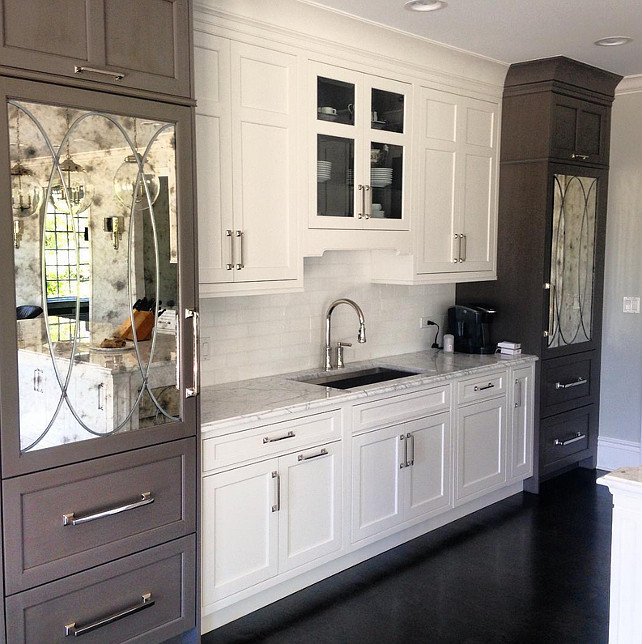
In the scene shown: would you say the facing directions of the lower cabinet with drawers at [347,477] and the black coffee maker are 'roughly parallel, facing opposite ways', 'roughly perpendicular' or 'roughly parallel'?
roughly parallel

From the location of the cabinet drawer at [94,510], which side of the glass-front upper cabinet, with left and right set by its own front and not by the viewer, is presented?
right

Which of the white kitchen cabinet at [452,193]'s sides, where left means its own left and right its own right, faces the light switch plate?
left

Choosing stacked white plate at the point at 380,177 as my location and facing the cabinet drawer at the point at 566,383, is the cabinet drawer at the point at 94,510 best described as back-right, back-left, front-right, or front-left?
back-right

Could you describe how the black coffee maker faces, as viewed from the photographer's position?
facing the viewer and to the right of the viewer

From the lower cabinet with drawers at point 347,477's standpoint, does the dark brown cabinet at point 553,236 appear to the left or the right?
on its left

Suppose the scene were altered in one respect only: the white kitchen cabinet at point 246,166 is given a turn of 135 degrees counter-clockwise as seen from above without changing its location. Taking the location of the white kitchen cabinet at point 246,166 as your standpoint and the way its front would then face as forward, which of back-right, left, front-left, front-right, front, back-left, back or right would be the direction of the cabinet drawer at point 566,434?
front-right

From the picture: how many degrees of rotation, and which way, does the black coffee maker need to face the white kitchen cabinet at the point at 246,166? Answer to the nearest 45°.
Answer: approximately 90° to its right

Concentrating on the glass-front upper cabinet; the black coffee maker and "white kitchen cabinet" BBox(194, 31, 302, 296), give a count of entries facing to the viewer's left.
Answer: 0

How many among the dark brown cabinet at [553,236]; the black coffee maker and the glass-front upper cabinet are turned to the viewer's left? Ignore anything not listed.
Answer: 0

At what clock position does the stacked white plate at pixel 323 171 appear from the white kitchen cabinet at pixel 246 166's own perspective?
The stacked white plate is roughly at 9 o'clock from the white kitchen cabinet.

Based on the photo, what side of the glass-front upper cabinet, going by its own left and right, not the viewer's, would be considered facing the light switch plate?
left

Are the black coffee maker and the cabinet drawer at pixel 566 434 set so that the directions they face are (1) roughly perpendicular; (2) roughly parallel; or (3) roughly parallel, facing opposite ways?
roughly parallel

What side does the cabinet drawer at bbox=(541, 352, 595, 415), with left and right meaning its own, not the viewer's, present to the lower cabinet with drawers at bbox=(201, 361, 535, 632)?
right
